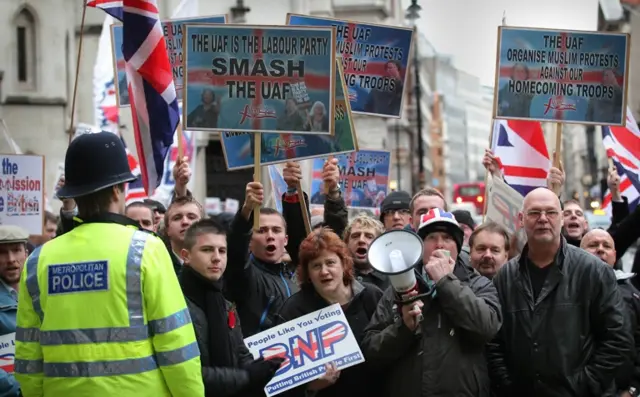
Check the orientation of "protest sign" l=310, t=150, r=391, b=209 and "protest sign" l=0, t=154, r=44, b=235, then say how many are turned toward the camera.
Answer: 2

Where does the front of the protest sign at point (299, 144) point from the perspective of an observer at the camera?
facing the viewer

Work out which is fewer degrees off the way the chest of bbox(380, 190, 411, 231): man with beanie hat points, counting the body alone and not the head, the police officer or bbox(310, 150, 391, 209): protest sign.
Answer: the police officer

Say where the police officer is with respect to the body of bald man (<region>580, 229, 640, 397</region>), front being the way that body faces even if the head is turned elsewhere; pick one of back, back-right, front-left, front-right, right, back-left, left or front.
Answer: front-right

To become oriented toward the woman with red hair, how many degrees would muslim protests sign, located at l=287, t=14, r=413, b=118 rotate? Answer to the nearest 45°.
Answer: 0° — it already faces them

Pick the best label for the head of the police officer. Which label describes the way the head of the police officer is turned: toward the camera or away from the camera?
away from the camera

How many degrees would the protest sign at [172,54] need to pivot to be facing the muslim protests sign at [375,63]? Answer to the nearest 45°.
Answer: approximately 90° to its left

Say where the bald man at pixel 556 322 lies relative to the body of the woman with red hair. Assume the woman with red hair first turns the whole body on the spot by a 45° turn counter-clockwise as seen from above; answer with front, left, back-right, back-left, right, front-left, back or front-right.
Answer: front-left

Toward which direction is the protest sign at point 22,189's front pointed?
toward the camera

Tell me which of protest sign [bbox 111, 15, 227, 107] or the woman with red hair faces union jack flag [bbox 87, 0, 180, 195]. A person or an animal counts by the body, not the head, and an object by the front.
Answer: the protest sign

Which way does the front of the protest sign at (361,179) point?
toward the camera

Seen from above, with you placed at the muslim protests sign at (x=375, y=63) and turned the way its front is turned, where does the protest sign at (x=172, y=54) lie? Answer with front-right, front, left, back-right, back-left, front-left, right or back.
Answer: right

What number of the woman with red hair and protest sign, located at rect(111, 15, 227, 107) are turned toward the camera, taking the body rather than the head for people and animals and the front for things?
2

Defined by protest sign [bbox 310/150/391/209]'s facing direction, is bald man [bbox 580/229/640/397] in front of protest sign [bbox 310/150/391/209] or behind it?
in front
